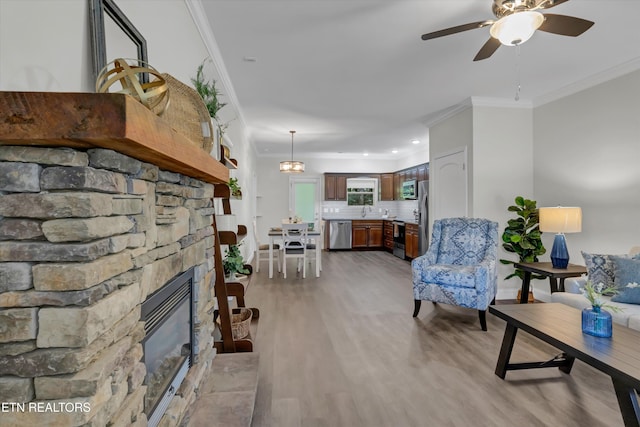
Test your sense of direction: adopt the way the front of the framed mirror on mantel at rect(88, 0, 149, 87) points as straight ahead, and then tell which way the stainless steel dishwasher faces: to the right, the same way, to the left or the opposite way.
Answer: to the right

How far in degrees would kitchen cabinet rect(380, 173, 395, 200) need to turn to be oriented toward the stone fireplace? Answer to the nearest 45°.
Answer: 0° — it already faces it

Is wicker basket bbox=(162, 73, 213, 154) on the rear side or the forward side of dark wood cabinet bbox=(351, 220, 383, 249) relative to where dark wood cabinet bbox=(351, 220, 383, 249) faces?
on the forward side

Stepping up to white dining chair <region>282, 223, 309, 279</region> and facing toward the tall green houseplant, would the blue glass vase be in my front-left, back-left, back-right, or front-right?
front-right

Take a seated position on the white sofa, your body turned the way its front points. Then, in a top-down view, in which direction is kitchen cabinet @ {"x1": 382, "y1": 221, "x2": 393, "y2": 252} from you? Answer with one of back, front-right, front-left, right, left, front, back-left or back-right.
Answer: right

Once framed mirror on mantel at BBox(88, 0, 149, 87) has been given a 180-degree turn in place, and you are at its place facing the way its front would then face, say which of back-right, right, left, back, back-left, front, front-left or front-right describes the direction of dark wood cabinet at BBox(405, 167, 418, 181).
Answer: right

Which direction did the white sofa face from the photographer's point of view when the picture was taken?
facing the viewer and to the left of the viewer

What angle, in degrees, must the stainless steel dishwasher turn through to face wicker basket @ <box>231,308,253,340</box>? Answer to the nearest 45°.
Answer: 0° — it already faces it

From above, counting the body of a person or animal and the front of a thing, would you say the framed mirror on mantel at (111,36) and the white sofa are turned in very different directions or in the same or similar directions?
very different directions

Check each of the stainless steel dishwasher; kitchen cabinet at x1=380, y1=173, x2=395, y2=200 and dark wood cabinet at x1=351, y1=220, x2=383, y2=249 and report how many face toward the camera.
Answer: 3

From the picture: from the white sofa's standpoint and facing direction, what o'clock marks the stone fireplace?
The stone fireplace is roughly at 11 o'clock from the white sofa.

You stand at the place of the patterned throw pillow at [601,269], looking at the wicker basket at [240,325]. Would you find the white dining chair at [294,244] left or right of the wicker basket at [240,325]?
right

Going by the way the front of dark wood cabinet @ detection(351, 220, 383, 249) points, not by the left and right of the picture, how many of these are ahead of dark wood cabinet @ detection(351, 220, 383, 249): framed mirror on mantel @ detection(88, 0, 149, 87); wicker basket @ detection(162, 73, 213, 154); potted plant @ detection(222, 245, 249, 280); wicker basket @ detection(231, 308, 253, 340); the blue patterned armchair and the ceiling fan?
6

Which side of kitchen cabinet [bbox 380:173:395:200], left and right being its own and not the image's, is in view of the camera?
front

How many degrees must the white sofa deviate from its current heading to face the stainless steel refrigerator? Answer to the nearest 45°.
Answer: approximately 90° to its right

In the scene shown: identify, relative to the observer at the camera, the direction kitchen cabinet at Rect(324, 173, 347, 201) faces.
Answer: facing the viewer

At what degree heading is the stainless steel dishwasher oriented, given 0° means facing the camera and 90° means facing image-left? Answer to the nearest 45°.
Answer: approximately 0°
